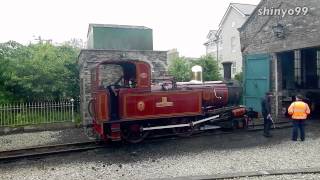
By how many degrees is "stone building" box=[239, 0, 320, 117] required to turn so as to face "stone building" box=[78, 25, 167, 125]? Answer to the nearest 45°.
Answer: approximately 45° to its right

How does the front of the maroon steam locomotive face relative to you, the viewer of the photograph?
facing away from the viewer and to the right of the viewer

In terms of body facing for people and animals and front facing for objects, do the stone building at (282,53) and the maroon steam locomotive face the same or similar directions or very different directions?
very different directions

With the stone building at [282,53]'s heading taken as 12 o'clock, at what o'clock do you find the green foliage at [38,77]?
The green foliage is roughly at 1 o'clock from the stone building.

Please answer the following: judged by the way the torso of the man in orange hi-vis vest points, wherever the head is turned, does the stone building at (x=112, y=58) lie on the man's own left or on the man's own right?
on the man's own left

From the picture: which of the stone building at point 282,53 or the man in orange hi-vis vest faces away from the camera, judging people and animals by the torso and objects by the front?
the man in orange hi-vis vest

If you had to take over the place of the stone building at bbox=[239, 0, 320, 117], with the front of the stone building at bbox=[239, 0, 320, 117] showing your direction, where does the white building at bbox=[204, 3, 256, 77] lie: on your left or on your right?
on your right

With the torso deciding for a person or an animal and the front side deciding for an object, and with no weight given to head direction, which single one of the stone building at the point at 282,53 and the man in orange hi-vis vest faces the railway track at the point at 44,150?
the stone building

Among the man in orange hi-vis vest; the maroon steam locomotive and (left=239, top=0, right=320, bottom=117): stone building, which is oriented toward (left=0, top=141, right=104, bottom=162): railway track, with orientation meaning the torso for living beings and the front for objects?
the stone building

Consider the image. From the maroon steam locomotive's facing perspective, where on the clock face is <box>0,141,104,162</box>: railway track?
The railway track is roughly at 7 o'clock from the maroon steam locomotive.

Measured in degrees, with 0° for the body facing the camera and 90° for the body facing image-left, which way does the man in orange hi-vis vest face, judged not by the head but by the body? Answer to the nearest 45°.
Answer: approximately 180°

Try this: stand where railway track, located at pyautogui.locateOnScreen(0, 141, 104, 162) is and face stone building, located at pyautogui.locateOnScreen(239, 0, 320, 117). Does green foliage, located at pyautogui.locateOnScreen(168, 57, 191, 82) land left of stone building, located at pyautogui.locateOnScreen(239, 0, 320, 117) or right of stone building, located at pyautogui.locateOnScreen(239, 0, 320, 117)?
left

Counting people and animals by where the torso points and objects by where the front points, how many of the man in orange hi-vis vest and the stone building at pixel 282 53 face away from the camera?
1

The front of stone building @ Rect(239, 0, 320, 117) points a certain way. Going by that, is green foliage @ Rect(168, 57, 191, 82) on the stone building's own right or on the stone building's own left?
on the stone building's own right
